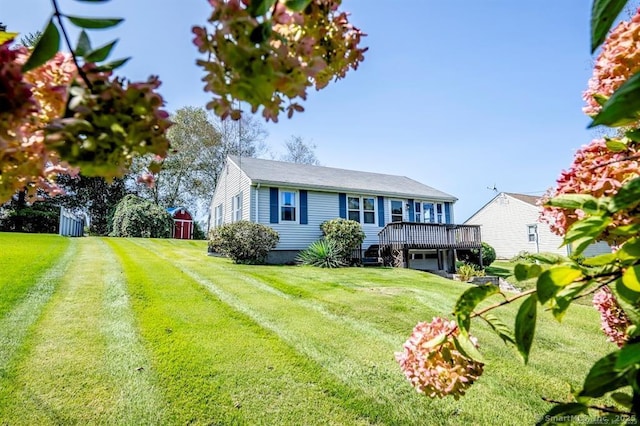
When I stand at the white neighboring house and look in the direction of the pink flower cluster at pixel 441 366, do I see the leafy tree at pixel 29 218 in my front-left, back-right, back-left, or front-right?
front-right

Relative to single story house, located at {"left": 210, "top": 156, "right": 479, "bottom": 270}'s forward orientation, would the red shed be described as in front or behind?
behind

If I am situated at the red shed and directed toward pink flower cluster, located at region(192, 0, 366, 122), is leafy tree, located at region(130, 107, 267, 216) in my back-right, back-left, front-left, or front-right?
back-left

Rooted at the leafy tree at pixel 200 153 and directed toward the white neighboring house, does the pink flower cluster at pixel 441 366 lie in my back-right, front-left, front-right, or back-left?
front-right

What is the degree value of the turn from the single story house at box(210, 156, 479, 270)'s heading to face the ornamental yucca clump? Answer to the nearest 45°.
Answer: approximately 45° to its right

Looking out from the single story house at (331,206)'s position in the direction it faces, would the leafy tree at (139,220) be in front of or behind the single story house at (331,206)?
behind

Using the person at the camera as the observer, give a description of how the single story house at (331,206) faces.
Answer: facing the viewer and to the right of the viewer

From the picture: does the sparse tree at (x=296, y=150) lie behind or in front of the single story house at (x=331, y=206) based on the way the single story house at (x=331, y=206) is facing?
behind

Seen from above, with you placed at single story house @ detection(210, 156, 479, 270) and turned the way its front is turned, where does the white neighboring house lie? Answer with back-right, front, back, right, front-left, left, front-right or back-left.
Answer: left

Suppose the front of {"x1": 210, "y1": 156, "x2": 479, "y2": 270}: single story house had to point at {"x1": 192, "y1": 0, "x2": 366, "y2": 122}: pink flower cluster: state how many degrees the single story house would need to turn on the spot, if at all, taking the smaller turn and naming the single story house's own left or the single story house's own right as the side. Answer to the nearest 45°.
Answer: approximately 45° to the single story house's own right

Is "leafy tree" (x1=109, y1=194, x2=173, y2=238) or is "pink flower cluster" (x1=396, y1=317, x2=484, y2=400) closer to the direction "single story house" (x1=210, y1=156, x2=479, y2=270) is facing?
the pink flower cluster

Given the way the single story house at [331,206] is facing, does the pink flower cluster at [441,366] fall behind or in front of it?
in front

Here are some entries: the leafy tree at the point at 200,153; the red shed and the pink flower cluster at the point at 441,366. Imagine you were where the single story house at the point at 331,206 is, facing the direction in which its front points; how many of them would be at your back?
2

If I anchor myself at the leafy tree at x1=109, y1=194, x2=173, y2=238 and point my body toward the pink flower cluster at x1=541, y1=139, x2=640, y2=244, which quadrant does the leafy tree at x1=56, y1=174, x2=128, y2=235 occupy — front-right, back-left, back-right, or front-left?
back-right

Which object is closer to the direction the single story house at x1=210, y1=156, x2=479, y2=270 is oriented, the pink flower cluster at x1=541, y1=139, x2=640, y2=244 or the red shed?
the pink flower cluster
